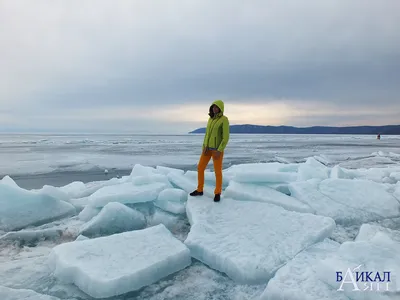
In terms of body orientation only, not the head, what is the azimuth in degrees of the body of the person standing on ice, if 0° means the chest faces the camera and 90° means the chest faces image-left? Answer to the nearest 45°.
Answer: approximately 45°

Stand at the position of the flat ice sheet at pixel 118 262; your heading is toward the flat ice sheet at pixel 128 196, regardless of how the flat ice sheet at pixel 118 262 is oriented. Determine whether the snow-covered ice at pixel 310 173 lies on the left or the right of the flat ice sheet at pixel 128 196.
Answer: right

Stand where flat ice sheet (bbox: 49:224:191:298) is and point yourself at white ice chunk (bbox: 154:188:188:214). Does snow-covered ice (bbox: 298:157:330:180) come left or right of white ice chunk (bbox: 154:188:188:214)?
right

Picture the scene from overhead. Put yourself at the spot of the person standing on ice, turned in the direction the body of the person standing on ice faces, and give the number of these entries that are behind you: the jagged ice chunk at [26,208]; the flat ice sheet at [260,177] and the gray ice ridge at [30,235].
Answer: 1

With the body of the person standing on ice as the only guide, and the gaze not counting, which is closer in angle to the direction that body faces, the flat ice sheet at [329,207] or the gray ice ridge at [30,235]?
the gray ice ridge

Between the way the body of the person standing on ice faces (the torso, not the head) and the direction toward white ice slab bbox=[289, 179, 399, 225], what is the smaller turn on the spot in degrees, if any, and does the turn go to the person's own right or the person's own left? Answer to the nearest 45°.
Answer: approximately 135° to the person's own left

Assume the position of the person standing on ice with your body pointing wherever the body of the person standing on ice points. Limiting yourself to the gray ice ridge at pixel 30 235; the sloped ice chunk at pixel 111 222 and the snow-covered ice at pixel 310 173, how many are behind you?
1

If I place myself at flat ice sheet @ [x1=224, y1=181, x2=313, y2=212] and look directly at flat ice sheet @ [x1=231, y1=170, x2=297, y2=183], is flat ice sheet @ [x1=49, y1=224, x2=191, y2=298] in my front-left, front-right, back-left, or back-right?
back-left

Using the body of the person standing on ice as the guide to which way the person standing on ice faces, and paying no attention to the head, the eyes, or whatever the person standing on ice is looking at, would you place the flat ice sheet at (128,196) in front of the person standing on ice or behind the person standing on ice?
in front

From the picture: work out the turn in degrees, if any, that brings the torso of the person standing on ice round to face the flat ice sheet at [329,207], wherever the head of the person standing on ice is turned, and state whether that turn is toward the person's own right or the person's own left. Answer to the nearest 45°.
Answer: approximately 135° to the person's own left

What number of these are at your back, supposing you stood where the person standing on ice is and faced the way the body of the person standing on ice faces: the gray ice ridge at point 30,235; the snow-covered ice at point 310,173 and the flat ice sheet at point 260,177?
2

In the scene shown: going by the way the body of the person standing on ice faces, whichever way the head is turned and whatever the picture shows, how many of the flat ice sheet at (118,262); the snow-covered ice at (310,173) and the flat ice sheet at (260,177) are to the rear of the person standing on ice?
2

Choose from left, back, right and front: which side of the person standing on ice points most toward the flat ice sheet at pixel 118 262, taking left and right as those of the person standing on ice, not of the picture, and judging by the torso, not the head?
front

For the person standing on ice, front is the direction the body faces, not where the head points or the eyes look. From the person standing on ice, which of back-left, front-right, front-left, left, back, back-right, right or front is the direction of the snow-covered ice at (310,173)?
back
